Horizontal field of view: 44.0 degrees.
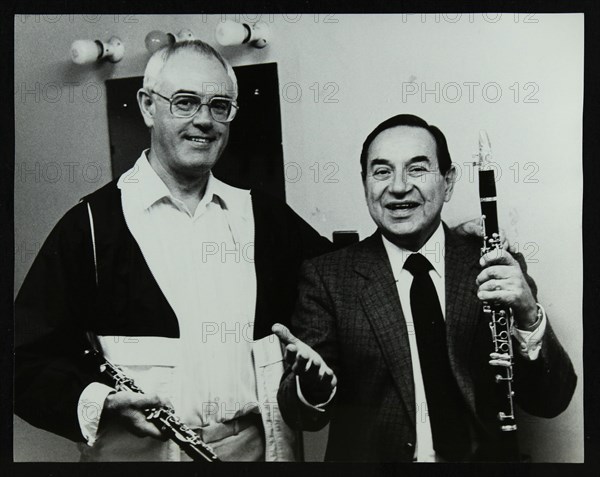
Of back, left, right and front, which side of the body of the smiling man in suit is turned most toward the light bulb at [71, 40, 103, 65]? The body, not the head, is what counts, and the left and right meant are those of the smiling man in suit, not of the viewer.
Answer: right

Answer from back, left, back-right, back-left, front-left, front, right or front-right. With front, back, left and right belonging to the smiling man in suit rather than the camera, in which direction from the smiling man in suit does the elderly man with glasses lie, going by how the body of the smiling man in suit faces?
right

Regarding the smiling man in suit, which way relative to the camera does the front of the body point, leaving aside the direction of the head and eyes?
toward the camera
